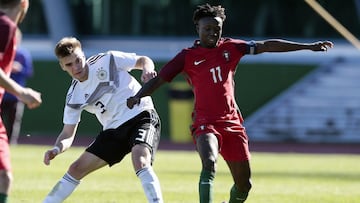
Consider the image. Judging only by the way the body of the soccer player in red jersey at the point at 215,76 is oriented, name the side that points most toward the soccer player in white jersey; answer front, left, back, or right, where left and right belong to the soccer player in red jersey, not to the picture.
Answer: right

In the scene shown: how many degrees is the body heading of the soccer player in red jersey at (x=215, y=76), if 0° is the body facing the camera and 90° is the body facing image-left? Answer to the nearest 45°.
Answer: approximately 0°

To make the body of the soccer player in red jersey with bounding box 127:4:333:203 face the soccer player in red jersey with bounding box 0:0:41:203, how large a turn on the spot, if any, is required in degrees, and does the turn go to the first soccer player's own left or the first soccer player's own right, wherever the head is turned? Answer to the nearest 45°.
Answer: approximately 45° to the first soccer player's own right

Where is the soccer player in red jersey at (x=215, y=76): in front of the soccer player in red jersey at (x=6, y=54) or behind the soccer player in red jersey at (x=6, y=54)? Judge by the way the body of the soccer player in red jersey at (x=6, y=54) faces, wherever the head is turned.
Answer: in front

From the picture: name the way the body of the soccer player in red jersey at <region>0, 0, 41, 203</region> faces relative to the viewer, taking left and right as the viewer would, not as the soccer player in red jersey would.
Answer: facing to the right of the viewer

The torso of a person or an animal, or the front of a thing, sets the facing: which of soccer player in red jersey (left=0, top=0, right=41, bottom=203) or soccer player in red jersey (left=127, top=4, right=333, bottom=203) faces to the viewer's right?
soccer player in red jersey (left=0, top=0, right=41, bottom=203)

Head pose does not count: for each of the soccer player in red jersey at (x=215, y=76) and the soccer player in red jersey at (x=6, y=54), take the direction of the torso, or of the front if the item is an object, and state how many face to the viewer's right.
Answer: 1
